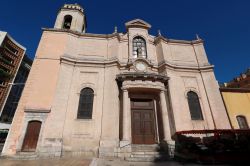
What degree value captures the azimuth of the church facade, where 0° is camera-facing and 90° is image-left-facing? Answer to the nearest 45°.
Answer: approximately 0°
